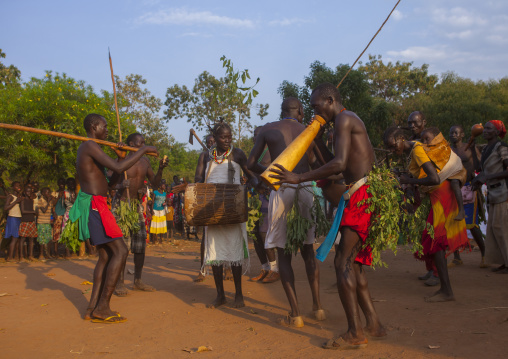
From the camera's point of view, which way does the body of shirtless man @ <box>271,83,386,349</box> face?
to the viewer's left

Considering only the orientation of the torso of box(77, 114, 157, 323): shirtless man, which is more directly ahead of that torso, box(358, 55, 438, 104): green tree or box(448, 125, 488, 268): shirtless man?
the shirtless man

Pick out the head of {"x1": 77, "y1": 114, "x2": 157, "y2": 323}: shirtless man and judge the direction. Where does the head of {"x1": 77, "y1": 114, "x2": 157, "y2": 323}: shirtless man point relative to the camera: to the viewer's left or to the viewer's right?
to the viewer's right

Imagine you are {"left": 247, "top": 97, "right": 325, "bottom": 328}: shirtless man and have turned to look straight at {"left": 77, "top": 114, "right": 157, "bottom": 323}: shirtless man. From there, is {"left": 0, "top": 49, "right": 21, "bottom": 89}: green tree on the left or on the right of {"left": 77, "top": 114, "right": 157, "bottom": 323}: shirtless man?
right

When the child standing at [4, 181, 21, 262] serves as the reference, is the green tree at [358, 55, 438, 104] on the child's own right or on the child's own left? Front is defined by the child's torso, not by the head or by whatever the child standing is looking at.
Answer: on the child's own left

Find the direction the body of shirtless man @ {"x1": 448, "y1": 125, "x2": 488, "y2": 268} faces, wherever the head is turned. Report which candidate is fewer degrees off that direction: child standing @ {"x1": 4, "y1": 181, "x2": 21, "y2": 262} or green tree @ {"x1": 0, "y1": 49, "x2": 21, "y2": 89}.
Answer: the child standing

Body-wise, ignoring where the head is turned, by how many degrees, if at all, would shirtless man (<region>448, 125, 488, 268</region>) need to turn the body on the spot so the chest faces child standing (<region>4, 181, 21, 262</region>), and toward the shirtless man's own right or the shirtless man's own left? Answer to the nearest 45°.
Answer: approximately 45° to the shirtless man's own right

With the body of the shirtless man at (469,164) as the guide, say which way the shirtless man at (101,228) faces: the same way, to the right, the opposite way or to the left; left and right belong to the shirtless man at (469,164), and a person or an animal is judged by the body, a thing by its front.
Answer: the opposite way

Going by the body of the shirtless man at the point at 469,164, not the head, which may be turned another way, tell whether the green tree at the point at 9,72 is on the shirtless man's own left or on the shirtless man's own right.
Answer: on the shirtless man's own right

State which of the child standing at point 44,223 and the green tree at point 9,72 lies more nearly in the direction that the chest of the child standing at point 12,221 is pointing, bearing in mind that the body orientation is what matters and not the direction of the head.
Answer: the child standing

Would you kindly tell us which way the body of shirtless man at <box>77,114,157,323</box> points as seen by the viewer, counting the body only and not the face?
to the viewer's right
